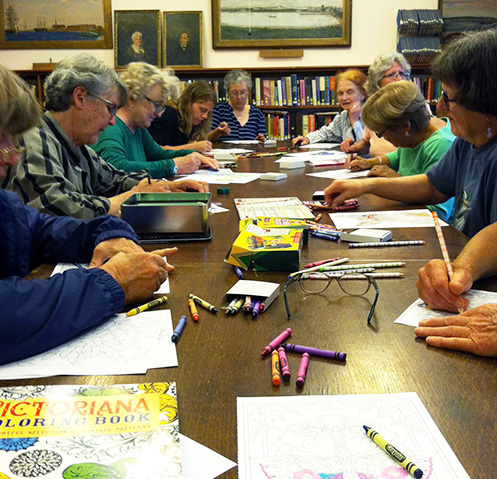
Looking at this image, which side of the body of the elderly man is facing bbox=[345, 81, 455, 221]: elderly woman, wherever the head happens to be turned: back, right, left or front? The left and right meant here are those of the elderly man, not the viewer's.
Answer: front

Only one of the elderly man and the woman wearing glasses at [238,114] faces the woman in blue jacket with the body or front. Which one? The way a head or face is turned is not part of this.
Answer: the woman wearing glasses

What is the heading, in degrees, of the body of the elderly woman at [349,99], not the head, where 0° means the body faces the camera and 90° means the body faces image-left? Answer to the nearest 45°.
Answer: approximately 45°

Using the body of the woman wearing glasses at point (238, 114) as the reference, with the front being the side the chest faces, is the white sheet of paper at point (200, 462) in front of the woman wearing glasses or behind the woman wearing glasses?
in front

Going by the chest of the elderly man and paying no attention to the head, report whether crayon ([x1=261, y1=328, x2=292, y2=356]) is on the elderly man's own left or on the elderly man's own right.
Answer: on the elderly man's own right

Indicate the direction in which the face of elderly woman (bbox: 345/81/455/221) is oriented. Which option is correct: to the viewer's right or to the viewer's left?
to the viewer's left

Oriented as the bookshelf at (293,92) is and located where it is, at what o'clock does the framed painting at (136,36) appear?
The framed painting is roughly at 3 o'clock from the bookshelf.

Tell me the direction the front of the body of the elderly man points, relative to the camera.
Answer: to the viewer's right

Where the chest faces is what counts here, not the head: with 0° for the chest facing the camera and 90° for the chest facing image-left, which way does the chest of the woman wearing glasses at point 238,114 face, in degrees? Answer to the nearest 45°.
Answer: approximately 0°

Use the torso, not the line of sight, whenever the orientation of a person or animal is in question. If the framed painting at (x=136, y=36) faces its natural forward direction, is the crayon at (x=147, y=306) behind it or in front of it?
in front

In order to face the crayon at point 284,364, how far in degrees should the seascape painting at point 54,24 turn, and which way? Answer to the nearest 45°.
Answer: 0° — it already faces it

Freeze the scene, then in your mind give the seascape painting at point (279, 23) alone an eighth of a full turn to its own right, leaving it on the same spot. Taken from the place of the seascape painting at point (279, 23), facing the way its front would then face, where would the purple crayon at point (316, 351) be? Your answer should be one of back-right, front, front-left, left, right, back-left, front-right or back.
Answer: front-left

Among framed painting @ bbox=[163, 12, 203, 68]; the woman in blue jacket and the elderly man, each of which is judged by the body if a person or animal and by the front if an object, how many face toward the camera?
1

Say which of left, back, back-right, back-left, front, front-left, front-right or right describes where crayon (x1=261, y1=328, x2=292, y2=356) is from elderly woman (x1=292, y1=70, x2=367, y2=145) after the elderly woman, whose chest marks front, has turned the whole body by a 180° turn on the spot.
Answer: back-right

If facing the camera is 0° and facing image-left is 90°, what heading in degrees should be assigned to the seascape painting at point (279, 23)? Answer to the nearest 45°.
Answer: approximately 0°

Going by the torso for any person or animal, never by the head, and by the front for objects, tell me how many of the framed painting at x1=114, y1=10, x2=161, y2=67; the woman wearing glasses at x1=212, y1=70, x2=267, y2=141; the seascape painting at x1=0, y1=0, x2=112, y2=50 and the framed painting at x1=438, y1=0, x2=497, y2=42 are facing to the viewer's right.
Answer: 0
